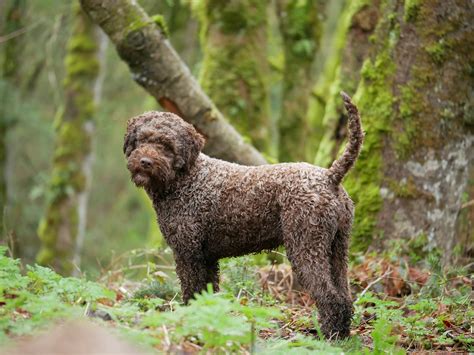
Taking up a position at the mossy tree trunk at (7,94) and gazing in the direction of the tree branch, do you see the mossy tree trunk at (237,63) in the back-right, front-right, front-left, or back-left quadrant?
front-left

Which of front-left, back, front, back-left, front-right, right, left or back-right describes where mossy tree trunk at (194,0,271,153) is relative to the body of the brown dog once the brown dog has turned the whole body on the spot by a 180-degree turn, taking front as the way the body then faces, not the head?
left

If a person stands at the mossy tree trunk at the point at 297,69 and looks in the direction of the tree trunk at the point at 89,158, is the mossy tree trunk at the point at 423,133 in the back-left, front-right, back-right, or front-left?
back-left

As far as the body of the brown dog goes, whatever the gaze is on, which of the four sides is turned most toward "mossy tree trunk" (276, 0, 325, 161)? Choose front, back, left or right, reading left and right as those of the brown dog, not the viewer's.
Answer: right

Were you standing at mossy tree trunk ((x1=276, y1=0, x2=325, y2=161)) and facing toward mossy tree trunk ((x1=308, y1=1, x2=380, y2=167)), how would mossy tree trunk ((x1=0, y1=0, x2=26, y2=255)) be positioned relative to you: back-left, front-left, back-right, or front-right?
back-right

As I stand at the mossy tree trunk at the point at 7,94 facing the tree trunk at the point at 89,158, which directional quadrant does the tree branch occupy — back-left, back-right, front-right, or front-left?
front-right

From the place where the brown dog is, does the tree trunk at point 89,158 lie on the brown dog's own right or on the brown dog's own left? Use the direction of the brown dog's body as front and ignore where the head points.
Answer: on the brown dog's own right

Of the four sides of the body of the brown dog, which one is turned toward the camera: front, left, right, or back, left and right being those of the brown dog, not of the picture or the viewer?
left

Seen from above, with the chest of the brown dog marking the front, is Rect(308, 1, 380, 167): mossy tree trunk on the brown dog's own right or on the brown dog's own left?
on the brown dog's own right

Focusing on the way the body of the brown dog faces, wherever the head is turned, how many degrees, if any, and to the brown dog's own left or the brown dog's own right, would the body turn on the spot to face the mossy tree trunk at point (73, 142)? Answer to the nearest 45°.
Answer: approximately 90° to the brown dog's own right

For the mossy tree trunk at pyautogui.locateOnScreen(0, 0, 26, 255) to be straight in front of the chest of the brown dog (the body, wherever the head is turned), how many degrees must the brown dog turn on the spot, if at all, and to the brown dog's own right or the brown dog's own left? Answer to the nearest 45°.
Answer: approximately 45° to the brown dog's own right
